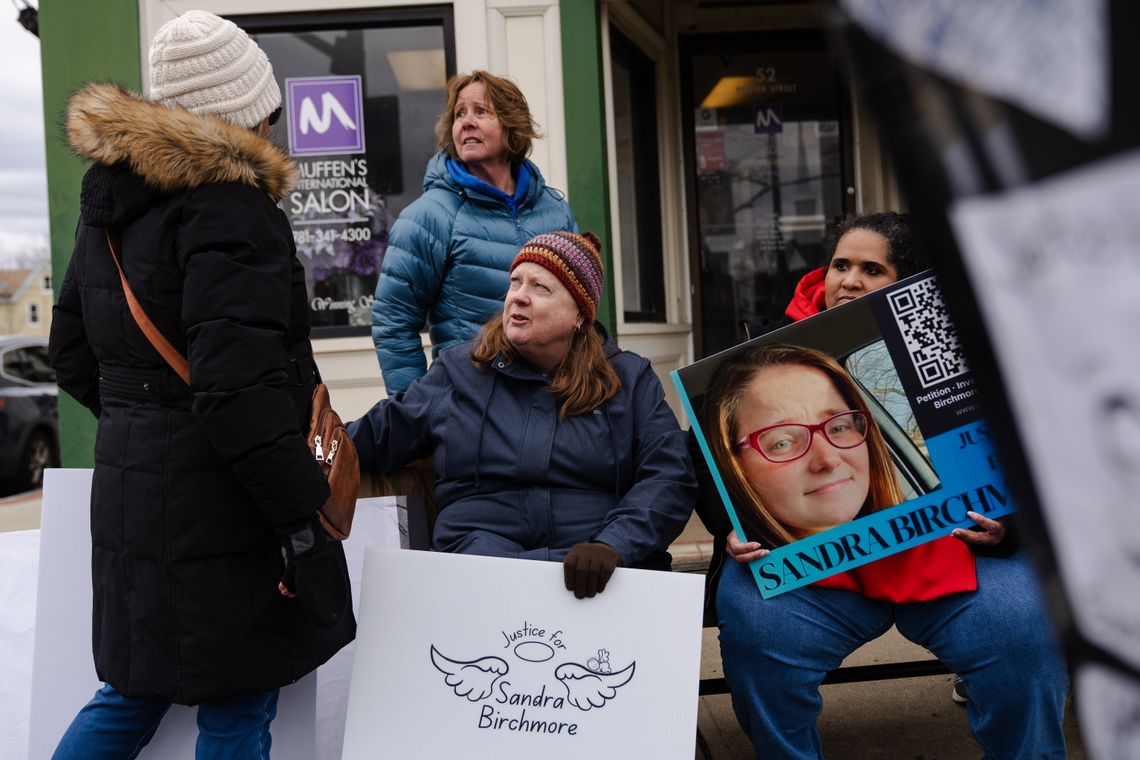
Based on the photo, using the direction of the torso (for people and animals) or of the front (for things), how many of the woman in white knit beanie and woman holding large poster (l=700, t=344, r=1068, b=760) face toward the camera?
1

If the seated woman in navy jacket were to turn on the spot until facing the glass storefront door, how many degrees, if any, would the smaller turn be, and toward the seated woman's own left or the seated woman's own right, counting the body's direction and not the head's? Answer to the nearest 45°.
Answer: approximately 180°

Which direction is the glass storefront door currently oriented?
toward the camera

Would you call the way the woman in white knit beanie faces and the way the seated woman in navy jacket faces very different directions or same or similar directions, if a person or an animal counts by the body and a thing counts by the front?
very different directions

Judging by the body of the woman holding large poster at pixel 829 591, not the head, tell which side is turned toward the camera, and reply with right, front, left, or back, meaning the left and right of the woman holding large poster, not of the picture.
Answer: front

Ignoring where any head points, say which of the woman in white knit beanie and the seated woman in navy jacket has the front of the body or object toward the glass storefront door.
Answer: the woman in white knit beanie

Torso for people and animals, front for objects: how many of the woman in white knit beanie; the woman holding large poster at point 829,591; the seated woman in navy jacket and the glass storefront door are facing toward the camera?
3

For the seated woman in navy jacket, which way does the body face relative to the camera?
toward the camera

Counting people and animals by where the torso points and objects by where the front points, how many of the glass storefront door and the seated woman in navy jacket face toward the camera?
2

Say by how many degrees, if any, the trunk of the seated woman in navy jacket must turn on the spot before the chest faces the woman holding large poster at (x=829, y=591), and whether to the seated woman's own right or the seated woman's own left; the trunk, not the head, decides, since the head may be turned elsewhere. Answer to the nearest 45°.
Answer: approximately 90° to the seated woman's own left

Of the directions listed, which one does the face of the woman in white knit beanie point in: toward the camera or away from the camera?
away from the camera

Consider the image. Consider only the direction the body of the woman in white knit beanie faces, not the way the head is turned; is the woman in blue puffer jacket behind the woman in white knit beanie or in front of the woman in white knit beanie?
in front

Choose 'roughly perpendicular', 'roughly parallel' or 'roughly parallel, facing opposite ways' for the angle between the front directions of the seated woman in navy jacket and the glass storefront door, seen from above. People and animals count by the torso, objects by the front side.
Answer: roughly parallel

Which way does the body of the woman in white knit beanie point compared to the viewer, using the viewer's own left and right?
facing away from the viewer and to the right of the viewer

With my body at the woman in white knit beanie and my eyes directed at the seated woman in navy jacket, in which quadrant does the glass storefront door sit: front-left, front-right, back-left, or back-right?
front-left

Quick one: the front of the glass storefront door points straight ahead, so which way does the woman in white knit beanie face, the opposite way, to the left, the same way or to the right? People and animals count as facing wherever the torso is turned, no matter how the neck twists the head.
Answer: the opposite way
